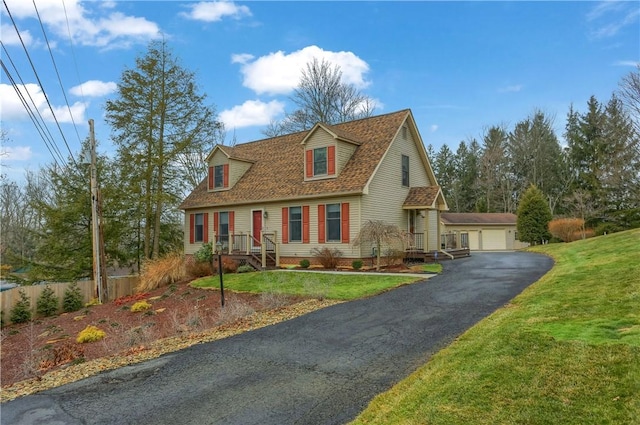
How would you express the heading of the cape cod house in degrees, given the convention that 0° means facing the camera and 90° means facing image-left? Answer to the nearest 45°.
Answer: approximately 45°

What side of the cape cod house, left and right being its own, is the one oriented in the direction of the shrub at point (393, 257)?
left

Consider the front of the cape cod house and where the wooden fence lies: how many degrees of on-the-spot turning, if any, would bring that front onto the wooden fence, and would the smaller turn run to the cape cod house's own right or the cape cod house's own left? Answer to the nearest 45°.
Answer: approximately 45° to the cape cod house's own right

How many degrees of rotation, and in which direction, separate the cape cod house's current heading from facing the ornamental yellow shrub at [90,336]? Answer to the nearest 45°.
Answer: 0° — it already faces it
